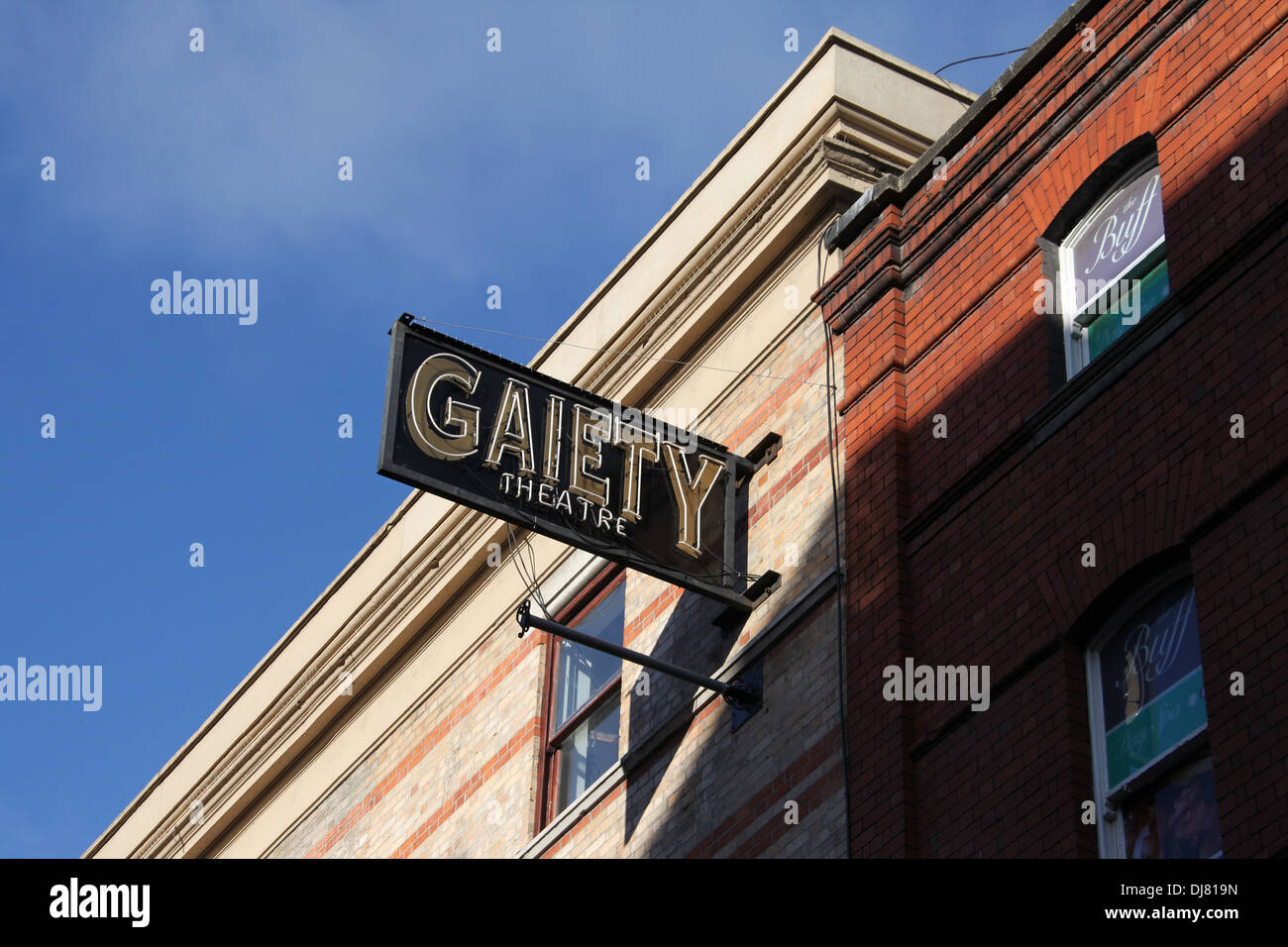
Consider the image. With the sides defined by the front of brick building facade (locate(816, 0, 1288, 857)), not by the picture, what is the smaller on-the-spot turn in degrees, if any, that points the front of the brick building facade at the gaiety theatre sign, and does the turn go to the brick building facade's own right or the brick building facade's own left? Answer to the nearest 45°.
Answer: approximately 90° to the brick building facade's own right

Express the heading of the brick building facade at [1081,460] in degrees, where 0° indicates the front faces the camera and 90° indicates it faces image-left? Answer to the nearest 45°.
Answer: approximately 45°
